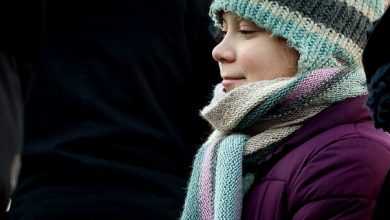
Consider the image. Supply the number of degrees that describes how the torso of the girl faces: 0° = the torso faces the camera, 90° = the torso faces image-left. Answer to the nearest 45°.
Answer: approximately 90°
